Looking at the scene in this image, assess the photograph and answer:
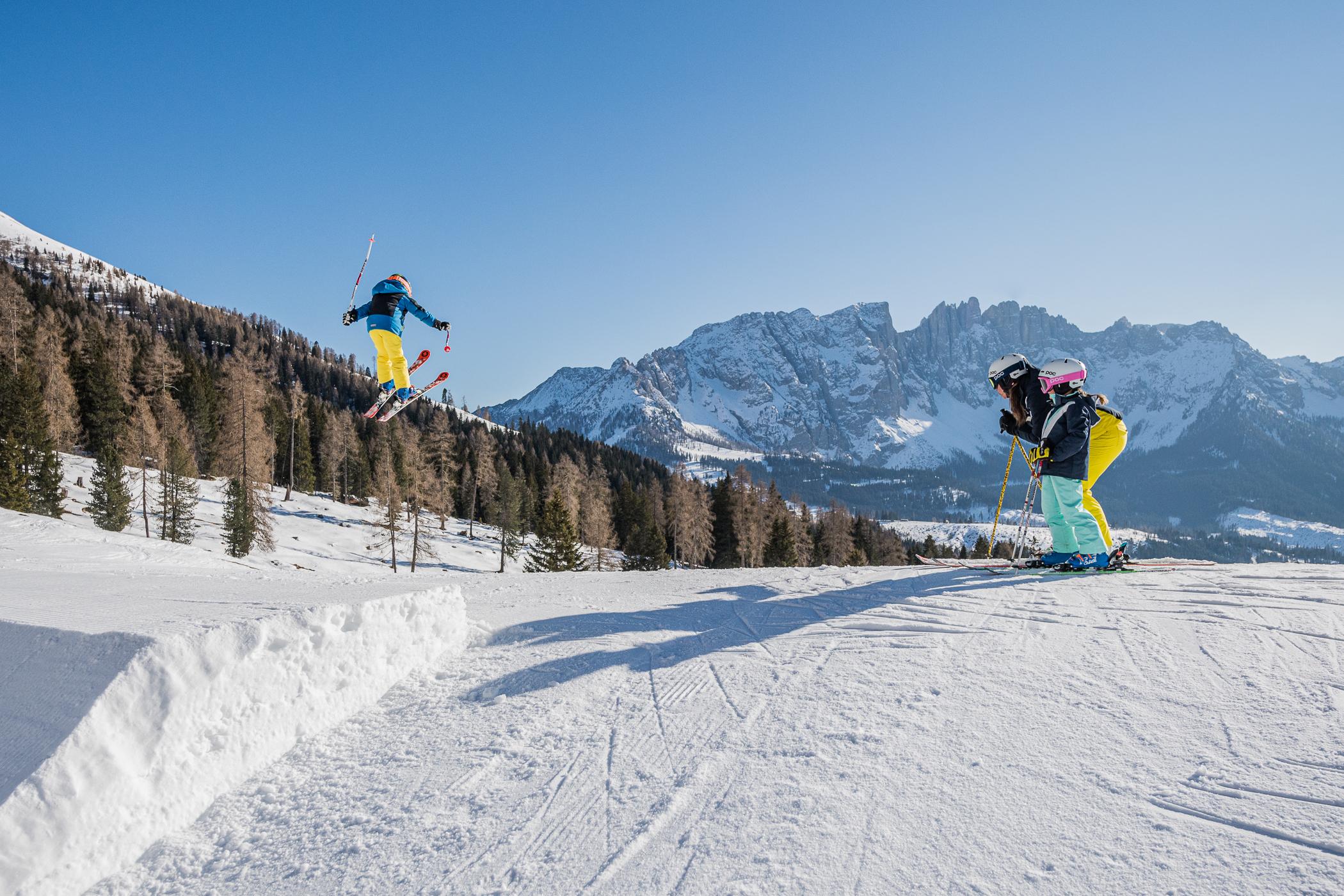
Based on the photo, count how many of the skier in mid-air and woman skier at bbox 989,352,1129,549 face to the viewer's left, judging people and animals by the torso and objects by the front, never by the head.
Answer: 1

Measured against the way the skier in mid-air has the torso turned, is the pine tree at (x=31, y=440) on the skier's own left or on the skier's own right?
on the skier's own left

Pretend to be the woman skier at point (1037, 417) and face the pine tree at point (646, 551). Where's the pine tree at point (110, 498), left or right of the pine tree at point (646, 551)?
left

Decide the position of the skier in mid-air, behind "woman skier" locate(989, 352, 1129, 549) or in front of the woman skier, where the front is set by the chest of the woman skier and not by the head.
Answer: in front

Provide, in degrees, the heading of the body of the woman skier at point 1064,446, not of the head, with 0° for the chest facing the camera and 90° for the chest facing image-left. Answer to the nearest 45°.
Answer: approximately 90°

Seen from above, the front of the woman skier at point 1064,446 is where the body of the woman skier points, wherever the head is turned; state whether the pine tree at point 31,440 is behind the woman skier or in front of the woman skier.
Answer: in front

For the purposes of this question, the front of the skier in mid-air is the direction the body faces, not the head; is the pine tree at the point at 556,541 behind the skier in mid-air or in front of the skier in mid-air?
in front

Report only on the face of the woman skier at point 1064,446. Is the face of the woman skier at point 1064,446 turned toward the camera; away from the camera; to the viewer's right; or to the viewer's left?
to the viewer's left

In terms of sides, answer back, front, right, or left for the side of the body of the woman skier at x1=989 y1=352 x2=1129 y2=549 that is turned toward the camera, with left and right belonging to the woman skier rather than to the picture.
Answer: left

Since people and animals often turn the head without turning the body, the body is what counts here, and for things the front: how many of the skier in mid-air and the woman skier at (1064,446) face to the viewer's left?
1

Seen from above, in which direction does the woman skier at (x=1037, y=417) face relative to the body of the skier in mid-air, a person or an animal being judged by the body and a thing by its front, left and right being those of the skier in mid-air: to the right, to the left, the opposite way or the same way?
to the left
